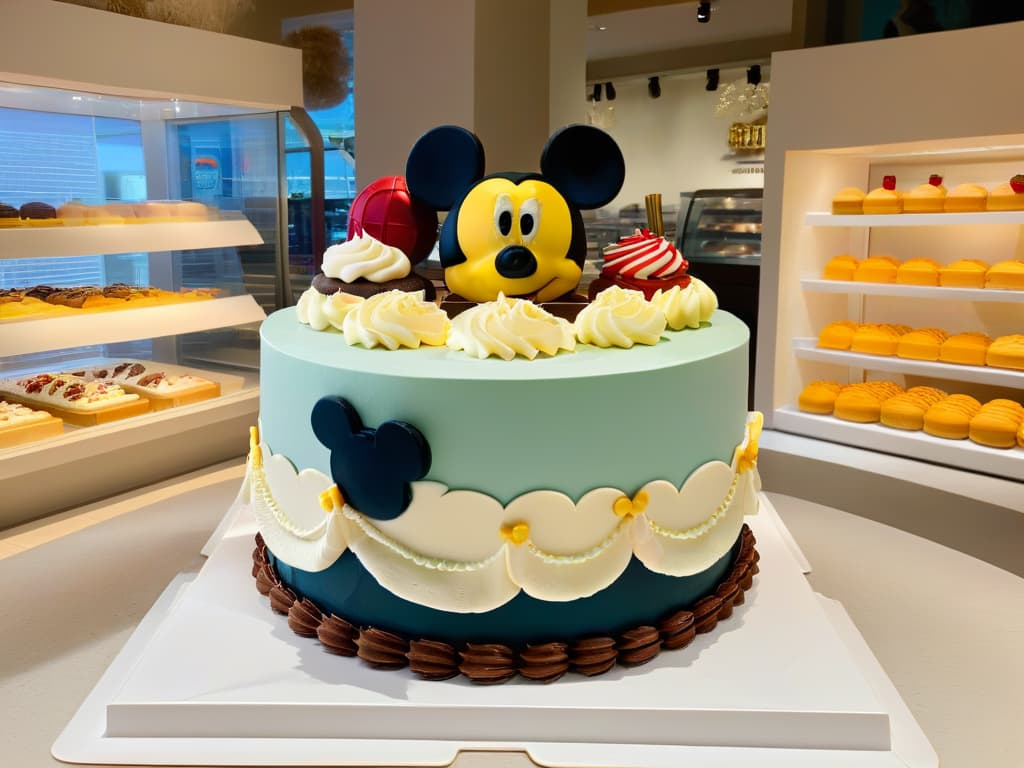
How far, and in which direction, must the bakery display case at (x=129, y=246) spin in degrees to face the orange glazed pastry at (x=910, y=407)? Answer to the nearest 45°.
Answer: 0° — it already faces it

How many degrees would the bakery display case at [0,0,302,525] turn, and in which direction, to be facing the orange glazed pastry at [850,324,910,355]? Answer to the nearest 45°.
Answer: approximately 45° to its left

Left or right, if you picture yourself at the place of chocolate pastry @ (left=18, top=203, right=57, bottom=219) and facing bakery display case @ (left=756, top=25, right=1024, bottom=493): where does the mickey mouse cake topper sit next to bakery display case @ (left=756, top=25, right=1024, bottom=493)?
right

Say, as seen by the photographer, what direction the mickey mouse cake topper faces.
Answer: facing the viewer

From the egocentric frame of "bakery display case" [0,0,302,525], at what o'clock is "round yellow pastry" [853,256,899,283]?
The round yellow pastry is roughly at 11 o'clock from the bakery display case.

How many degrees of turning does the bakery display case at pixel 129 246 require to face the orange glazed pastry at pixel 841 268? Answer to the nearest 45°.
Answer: approximately 45° to its left

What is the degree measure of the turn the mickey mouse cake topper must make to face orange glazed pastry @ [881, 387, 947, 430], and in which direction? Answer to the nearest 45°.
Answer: approximately 135° to its left

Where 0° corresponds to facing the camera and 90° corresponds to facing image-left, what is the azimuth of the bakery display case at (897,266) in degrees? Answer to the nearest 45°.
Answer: approximately 45°

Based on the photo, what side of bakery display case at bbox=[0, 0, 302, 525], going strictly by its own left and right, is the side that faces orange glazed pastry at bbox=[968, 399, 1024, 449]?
front

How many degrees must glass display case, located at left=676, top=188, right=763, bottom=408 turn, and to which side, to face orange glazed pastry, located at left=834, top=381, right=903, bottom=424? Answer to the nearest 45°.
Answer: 0° — it already faces it

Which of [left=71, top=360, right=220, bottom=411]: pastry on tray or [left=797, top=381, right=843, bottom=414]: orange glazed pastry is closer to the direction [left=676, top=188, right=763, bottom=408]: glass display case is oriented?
the orange glazed pastry

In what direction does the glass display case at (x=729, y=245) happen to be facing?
toward the camera

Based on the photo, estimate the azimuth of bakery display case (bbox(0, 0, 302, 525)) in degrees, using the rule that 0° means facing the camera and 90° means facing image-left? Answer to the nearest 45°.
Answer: approximately 315°

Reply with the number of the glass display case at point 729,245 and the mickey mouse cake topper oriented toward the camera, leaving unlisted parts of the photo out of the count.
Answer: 2

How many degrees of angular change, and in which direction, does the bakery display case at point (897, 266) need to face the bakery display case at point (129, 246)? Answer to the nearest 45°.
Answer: approximately 45° to its right

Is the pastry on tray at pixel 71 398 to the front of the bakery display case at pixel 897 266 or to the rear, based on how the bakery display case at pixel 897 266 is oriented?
to the front

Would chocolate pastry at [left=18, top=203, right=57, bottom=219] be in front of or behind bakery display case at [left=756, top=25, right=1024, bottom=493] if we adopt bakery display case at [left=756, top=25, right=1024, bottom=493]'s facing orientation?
in front

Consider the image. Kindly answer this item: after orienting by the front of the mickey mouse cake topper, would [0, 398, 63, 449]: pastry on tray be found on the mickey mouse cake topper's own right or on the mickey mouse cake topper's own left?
on the mickey mouse cake topper's own right

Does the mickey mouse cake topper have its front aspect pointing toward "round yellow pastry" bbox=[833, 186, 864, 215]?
no

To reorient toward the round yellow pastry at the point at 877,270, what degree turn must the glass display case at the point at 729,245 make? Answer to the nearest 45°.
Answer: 0° — it already faces it

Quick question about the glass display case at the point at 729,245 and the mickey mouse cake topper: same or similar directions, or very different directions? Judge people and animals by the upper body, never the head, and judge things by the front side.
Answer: same or similar directions
